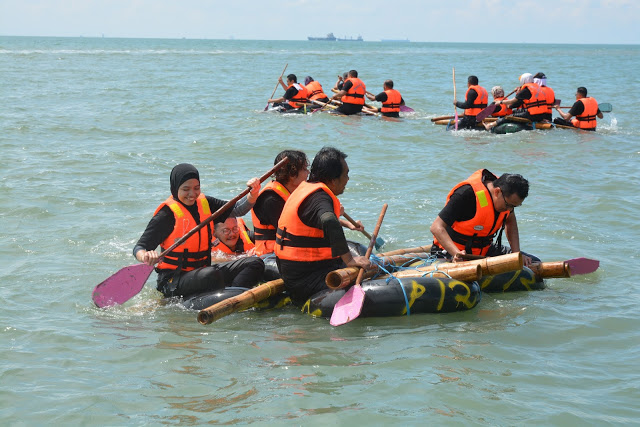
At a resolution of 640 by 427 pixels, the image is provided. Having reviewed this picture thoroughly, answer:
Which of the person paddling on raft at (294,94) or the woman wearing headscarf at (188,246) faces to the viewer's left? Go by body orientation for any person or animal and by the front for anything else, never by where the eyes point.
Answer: the person paddling on raft

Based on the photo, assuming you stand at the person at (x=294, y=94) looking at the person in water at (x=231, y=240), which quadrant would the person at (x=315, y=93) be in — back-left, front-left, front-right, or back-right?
back-left

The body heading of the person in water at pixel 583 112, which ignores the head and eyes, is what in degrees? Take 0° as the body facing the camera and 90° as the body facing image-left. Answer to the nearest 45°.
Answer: approximately 135°

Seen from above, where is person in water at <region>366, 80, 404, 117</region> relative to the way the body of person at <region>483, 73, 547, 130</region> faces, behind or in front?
in front

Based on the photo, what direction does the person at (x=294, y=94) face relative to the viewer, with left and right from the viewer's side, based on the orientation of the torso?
facing to the left of the viewer

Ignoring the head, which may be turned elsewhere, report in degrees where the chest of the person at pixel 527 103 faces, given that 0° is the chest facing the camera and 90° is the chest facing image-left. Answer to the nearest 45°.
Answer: approximately 90°

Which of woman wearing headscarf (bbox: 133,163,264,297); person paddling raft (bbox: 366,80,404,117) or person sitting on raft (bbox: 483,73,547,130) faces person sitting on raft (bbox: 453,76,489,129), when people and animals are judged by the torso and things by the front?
person sitting on raft (bbox: 483,73,547,130)

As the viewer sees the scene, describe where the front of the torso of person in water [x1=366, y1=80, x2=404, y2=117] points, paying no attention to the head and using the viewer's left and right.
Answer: facing away from the viewer and to the left of the viewer

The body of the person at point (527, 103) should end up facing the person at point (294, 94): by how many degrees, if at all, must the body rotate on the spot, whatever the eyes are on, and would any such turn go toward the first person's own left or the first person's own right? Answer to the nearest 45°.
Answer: approximately 45° to the first person's own right

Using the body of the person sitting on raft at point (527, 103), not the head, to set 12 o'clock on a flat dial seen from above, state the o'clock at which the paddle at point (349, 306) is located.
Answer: The paddle is roughly at 9 o'clock from the person sitting on raft.

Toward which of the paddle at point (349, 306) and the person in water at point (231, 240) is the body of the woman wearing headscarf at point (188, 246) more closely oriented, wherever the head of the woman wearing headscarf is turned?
the paddle

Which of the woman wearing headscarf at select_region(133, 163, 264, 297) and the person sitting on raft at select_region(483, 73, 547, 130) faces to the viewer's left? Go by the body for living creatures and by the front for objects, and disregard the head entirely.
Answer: the person sitting on raft
